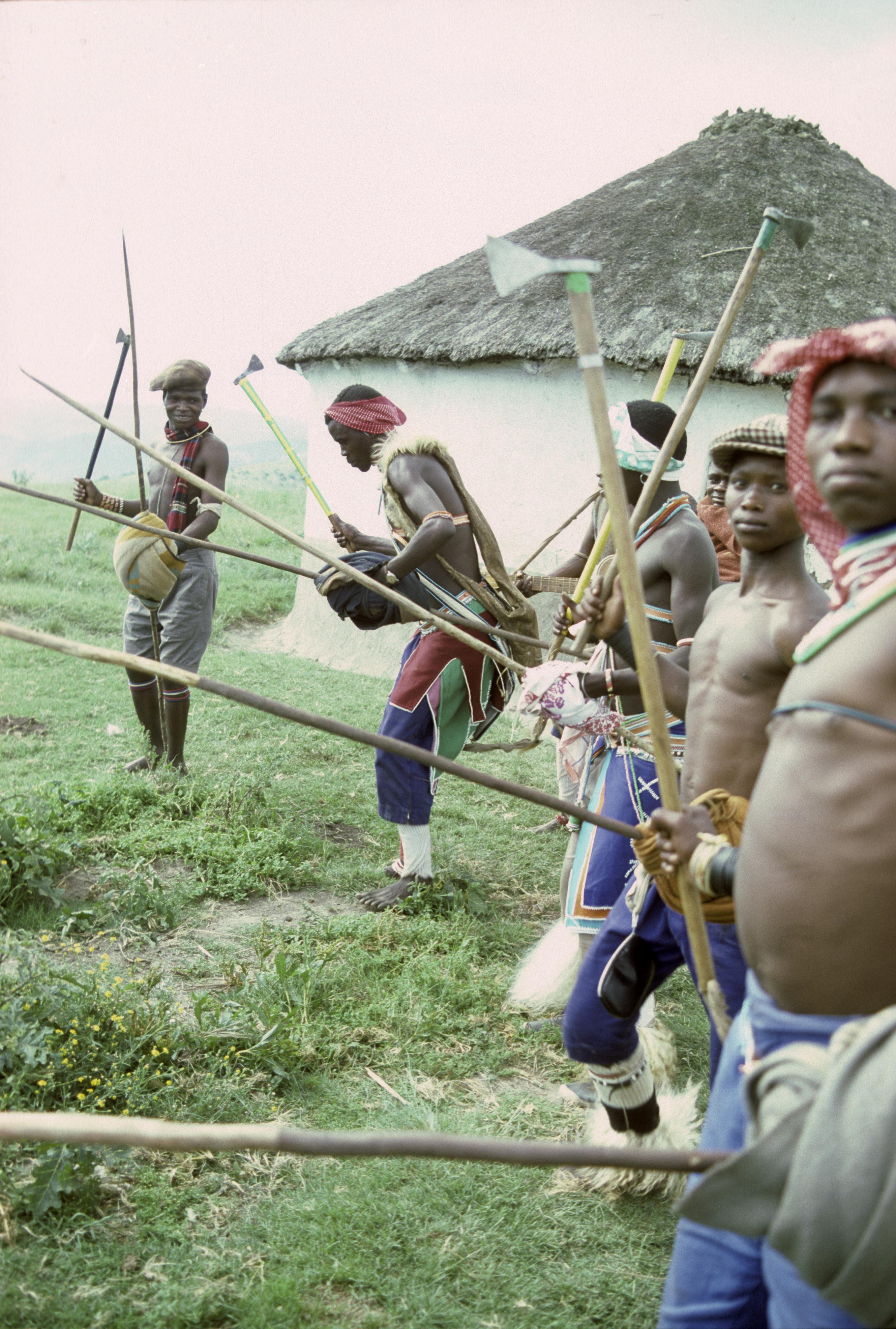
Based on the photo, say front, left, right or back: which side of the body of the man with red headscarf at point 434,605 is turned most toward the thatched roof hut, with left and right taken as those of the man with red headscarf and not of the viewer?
right

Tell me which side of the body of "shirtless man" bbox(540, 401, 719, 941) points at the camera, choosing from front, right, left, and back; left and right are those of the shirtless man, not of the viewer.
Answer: left

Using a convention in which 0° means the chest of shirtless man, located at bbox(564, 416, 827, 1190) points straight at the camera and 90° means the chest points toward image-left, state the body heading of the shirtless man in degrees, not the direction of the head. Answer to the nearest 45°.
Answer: approximately 45°

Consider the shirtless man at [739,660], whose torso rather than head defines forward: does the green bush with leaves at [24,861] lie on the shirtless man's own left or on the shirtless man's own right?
on the shirtless man's own right

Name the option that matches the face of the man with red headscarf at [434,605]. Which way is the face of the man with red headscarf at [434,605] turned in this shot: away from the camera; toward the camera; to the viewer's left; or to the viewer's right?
to the viewer's left

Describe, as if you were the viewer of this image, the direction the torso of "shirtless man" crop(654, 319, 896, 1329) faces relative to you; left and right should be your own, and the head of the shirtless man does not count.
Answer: facing the viewer and to the left of the viewer

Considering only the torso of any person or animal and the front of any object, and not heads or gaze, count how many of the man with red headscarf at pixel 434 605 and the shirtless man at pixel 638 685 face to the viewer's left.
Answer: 2

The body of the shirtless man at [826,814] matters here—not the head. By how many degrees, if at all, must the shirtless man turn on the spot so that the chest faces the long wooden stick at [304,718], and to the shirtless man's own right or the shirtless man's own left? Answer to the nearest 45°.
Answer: approximately 45° to the shirtless man's own right

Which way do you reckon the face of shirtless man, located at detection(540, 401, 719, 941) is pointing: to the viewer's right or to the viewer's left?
to the viewer's left

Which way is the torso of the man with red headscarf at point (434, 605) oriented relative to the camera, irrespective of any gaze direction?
to the viewer's left

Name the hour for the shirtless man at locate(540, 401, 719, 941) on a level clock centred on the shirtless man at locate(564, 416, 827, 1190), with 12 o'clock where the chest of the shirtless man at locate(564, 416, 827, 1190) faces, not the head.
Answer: the shirtless man at locate(540, 401, 719, 941) is roughly at 4 o'clock from the shirtless man at locate(564, 416, 827, 1190).

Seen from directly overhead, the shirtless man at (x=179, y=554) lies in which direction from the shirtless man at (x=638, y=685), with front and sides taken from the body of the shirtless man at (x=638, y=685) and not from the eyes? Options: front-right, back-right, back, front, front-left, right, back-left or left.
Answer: front-right
